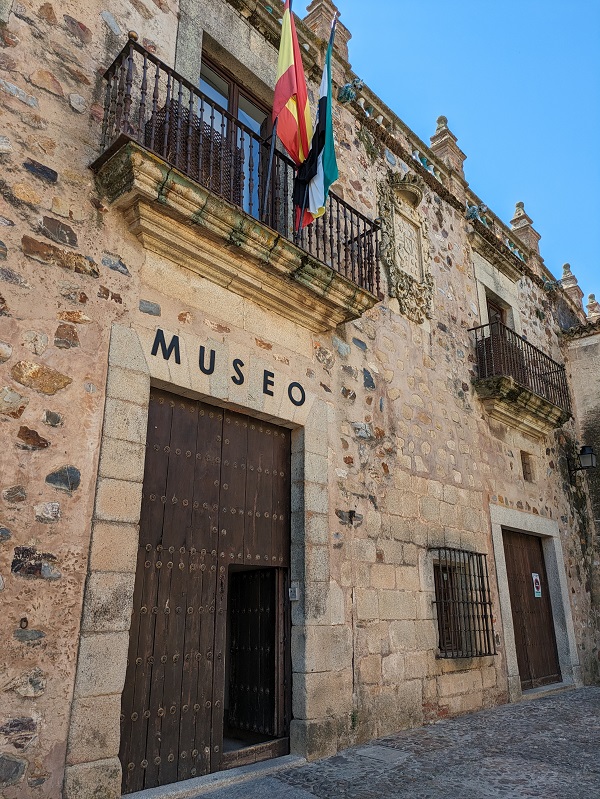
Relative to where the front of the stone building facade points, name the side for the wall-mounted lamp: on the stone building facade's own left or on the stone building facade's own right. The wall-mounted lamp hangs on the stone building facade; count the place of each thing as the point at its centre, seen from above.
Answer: on the stone building facade's own left

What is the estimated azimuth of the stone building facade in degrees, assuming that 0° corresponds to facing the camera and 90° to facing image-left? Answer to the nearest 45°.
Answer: approximately 315°
